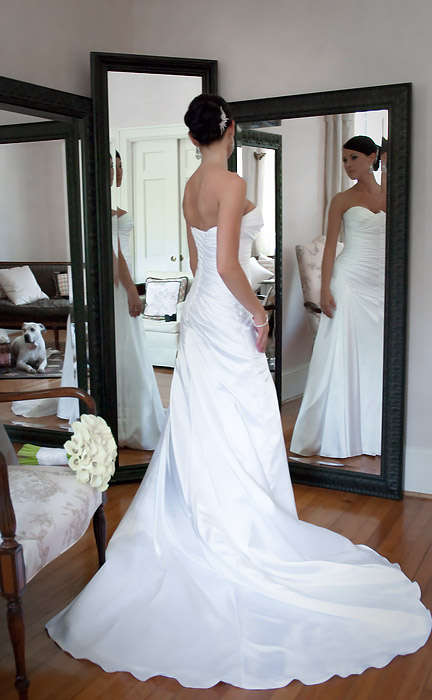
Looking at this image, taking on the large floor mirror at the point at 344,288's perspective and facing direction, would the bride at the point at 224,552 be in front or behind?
in front

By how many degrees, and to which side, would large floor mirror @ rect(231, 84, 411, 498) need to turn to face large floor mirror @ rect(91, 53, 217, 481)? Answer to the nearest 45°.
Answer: approximately 45° to its right

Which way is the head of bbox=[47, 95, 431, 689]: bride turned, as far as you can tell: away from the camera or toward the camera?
away from the camera

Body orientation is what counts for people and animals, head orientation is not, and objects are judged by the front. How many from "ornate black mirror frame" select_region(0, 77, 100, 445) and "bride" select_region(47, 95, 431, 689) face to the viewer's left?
0

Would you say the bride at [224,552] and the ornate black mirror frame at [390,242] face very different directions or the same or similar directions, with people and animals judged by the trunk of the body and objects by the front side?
very different directions

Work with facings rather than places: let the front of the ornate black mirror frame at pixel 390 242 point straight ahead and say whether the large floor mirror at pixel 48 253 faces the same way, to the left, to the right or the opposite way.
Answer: to the left

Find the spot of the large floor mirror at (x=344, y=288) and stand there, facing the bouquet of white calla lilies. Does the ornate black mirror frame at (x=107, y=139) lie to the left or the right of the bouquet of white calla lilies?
right

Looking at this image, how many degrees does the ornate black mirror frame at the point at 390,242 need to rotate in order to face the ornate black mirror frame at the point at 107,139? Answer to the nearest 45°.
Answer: approximately 45° to its right

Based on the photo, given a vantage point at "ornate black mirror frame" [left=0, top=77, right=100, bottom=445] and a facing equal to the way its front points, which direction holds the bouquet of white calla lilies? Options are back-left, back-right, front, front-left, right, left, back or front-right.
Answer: front-right

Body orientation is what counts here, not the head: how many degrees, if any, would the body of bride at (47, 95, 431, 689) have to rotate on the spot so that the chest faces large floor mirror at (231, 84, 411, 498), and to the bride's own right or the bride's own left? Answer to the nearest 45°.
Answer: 0° — they already face it

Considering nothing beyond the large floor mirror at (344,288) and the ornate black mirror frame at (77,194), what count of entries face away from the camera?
0

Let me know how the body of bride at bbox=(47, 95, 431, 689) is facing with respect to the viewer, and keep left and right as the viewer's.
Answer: facing away from the viewer and to the right of the viewer
